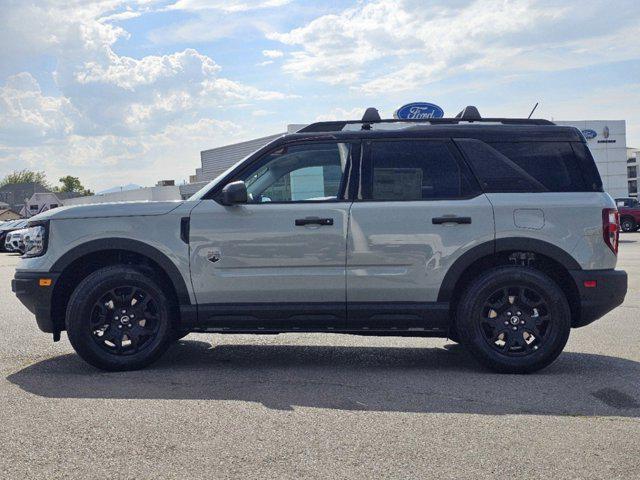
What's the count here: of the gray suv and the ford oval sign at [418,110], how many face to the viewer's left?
1

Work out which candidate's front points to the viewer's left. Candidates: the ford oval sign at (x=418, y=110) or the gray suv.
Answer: the gray suv

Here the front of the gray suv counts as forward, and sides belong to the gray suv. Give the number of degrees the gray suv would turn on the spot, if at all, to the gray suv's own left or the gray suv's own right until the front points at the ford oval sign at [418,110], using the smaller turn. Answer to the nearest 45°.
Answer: approximately 90° to the gray suv's own right

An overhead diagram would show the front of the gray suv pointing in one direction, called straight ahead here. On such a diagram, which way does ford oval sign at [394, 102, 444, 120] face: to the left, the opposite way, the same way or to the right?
to the left

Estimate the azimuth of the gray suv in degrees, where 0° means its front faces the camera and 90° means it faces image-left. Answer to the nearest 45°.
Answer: approximately 90°

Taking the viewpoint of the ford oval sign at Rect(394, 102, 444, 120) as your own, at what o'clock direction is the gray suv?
The gray suv is roughly at 12 o'clock from the ford oval sign.

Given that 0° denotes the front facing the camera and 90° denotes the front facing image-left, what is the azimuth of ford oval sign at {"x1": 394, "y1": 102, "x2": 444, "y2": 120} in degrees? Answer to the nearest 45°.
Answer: approximately 0°
